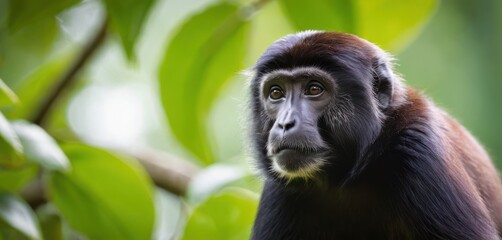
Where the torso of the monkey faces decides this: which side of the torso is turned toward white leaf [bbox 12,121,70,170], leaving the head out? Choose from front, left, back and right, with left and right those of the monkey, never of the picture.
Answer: right

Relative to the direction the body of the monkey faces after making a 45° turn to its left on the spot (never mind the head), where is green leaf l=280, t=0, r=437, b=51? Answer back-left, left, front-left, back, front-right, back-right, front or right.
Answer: back

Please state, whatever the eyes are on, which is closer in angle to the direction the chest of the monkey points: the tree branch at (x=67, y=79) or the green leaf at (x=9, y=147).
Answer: the green leaf

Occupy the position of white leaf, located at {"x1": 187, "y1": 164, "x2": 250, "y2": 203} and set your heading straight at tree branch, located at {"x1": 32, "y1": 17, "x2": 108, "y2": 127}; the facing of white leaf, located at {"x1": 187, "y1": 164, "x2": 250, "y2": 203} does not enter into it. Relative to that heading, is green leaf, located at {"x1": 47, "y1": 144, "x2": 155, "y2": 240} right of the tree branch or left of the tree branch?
left

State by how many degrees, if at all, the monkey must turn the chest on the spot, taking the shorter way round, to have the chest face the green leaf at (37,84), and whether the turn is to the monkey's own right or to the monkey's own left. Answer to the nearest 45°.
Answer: approximately 45° to the monkey's own right

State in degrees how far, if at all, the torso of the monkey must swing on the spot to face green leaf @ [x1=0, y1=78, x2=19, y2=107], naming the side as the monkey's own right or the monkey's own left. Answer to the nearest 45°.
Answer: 0° — it already faces it

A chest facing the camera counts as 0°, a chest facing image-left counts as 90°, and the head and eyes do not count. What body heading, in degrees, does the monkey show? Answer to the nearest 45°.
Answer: approximately 45°

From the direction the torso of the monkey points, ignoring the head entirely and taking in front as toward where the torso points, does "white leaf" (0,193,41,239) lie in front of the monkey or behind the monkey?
in front

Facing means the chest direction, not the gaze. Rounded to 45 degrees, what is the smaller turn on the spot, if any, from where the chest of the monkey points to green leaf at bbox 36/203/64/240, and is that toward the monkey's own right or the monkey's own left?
approximately 45° to the monkey's own right
